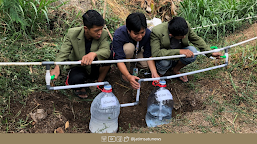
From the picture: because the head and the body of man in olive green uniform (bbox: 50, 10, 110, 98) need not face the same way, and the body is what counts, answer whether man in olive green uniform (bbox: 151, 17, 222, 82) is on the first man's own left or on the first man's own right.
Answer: on the first man's own left

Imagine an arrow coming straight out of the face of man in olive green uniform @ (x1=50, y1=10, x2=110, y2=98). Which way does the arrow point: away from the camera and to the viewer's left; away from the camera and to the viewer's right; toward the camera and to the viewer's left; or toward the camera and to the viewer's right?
toward the camera and to the viewer's right

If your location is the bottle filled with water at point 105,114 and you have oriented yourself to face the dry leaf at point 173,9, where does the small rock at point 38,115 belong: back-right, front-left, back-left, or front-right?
back-left

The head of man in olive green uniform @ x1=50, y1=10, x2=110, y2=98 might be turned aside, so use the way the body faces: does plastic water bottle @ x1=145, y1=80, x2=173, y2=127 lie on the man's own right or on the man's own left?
on the man's own left

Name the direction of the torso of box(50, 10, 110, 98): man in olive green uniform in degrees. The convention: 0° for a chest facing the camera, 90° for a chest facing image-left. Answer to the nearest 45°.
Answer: approximately 0°
